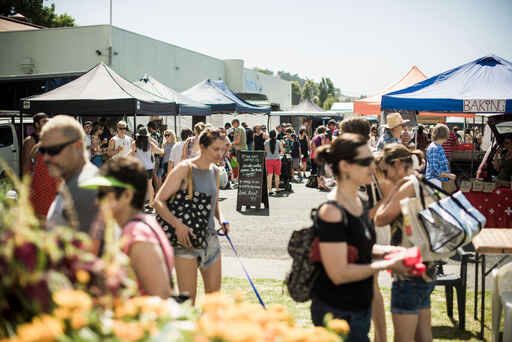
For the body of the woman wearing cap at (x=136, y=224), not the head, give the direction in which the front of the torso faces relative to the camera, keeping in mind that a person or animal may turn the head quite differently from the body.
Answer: to the viewer's left

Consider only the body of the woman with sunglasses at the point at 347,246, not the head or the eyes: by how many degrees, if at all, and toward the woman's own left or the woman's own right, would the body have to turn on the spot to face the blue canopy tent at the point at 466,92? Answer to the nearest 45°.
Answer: approximately 90° to the woman's own left

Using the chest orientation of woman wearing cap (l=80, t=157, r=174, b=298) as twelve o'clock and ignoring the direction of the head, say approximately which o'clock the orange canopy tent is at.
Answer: The orange canopy tent is roughly at 4 o'clock from the woman wearing cap.

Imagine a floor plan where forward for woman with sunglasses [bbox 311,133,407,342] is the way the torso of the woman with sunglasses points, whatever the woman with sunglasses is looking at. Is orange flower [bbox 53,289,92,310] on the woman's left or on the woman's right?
on the woman's right

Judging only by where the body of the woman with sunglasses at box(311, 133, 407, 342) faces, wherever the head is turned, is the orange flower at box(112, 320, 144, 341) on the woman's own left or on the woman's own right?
on the woman's own right

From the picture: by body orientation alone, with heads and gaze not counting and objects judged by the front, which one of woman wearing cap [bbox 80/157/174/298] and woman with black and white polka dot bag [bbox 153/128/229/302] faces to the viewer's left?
the woman wearing cap

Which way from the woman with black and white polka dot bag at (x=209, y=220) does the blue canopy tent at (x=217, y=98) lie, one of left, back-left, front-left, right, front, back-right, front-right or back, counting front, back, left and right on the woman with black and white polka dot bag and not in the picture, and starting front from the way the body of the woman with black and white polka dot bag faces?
back-left
